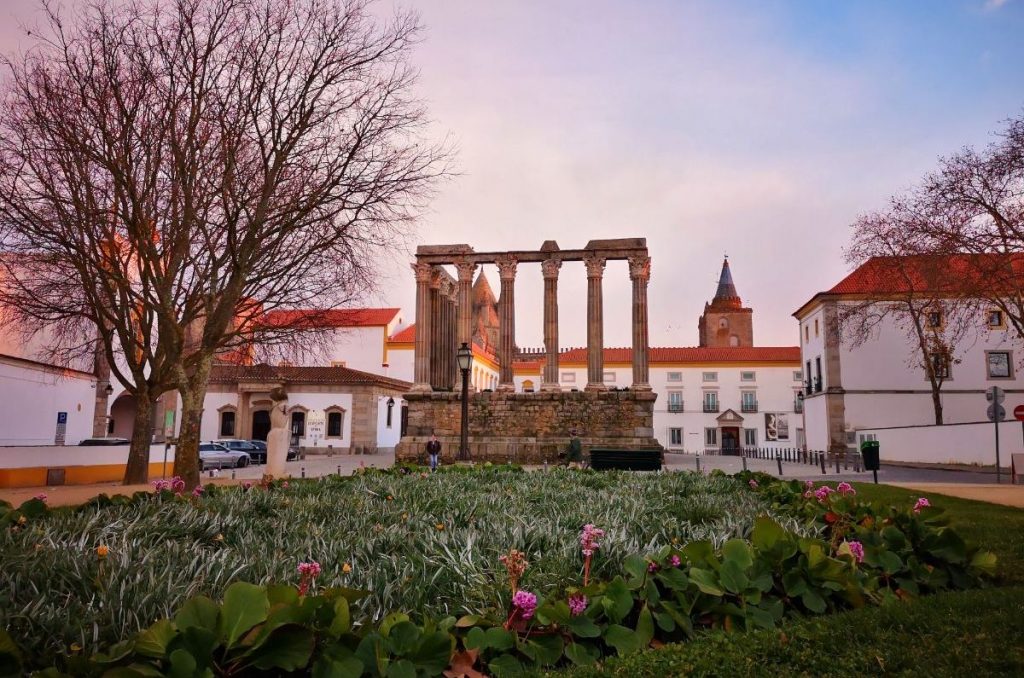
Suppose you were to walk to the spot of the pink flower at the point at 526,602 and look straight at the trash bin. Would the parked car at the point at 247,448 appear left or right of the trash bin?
left
